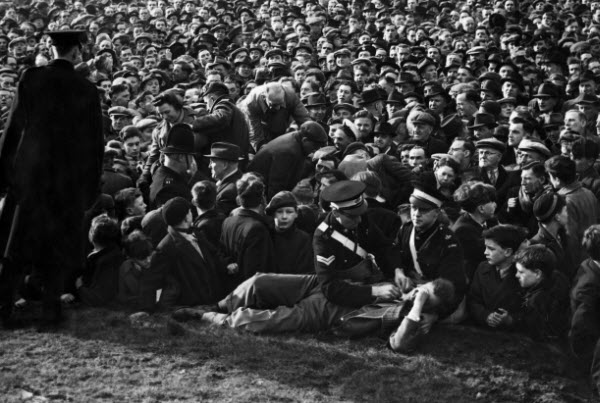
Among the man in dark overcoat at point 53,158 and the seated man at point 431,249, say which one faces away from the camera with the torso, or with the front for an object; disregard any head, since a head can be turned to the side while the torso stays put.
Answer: the man in dark overcoat

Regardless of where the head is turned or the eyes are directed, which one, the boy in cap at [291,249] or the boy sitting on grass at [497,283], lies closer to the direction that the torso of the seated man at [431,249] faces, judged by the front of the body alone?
the boy in cap

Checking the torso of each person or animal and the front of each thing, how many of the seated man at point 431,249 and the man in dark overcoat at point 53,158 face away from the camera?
1

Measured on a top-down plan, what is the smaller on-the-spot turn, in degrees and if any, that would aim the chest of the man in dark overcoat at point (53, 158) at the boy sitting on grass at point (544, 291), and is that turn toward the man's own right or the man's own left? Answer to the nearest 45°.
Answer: approximately 90° to the man's own right

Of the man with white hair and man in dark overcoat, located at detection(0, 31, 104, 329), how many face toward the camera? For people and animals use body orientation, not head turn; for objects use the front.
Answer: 1

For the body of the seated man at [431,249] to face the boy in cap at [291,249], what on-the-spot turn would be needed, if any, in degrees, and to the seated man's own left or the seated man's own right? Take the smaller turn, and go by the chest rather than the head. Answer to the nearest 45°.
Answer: approximately 90° to the seated man's own right

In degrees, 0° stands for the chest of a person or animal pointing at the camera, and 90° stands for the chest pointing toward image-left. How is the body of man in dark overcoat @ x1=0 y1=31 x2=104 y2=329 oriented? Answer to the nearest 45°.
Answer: approximately 180°

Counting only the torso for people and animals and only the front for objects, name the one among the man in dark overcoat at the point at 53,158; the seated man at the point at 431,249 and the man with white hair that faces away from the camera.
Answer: the man in dark overcoat

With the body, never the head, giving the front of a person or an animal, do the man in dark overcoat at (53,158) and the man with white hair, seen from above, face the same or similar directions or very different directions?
very different directions

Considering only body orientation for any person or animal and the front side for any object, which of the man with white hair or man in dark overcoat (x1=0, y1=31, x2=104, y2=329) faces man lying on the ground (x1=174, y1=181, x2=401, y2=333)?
the man with white hair
